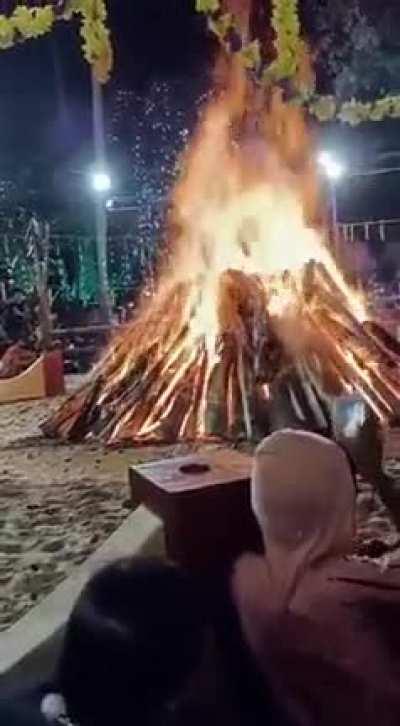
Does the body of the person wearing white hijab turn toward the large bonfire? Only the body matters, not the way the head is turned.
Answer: yes

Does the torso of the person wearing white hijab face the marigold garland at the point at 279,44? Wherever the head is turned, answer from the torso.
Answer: yes

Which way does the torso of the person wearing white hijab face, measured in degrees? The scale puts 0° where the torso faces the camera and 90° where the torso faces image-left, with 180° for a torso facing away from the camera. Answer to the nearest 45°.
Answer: approximately 180°

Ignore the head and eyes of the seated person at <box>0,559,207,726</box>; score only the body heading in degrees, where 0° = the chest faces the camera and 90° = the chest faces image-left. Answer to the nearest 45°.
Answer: approximately 180°

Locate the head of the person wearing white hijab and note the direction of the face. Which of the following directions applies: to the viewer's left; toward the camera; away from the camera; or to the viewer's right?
away from the camera

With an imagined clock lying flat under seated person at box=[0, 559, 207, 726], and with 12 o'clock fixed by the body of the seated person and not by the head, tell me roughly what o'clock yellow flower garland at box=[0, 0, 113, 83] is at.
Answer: The yellow flower garland is roughly at 12 o'clock from the seated person.

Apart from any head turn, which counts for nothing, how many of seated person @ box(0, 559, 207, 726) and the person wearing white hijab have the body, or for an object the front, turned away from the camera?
2
